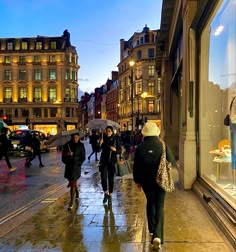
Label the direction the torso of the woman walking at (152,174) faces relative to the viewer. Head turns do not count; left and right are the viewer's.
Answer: facing away from the viewer

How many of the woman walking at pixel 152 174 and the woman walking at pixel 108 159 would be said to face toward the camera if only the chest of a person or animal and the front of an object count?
1

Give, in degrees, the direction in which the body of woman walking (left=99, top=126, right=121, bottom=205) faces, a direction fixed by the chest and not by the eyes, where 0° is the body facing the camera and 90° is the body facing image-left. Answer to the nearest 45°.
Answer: approximately 0°

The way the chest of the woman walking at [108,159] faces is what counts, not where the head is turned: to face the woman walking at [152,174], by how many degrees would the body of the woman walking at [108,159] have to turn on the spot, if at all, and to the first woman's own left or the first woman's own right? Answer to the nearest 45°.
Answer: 0° — they already face them

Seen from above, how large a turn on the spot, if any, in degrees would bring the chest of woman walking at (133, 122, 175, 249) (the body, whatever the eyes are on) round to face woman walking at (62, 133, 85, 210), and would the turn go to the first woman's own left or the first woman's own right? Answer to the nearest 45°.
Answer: approximately 45° to the first woman's own left

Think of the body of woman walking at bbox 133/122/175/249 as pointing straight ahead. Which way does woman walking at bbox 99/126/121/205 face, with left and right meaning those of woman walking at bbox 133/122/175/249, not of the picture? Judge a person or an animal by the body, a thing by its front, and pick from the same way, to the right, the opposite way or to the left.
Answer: the opposite way

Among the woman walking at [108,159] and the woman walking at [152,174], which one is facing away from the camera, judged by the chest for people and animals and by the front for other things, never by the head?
the woman walking at [152,174]
